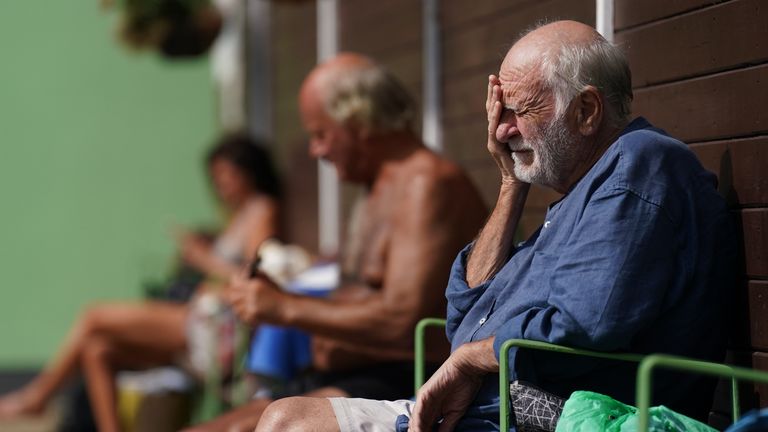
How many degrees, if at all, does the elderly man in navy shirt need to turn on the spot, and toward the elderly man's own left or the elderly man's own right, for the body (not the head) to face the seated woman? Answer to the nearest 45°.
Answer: approximately 45° to the elderly man's own right

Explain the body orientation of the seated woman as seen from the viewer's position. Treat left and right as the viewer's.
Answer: facing to the left of the viewer

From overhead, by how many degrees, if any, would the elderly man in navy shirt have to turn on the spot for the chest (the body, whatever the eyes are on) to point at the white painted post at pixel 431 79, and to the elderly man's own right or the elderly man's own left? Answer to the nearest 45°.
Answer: approximately 90° to the elderly man's own right

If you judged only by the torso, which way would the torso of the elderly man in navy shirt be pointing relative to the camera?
to the viewer's left

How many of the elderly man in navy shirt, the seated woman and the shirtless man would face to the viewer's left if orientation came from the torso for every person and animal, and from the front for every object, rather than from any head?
3

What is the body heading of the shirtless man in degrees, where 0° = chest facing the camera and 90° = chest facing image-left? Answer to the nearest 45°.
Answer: approximately 90°

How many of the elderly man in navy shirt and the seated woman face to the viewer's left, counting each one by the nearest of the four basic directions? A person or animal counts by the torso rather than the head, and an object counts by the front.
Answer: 2

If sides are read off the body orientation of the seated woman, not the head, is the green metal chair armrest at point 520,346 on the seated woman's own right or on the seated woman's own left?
on the seated woman's own left

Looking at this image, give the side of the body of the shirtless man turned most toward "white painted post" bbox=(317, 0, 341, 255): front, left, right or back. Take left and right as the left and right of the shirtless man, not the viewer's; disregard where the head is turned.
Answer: right

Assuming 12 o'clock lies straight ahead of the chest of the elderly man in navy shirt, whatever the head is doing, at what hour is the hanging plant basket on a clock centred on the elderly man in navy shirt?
The hanging plant basket is roughly at 2 o'clock from the elderly man in navy shirt.
